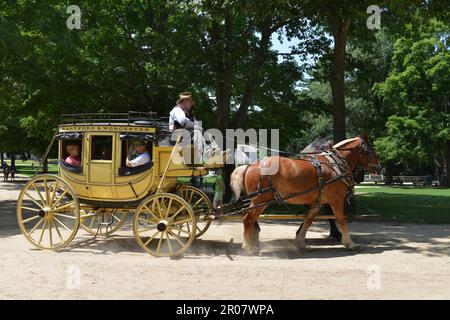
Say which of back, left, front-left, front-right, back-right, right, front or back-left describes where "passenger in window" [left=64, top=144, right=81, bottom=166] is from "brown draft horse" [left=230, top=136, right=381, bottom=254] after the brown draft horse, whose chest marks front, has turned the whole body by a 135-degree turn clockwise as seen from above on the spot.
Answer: front-right

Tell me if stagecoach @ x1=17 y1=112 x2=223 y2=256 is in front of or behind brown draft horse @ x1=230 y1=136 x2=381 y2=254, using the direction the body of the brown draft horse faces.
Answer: behind

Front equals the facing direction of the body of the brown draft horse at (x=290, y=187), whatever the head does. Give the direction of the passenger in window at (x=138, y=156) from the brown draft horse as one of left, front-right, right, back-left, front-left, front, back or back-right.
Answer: back

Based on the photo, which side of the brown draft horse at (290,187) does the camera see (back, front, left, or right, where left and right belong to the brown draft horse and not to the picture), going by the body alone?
right
